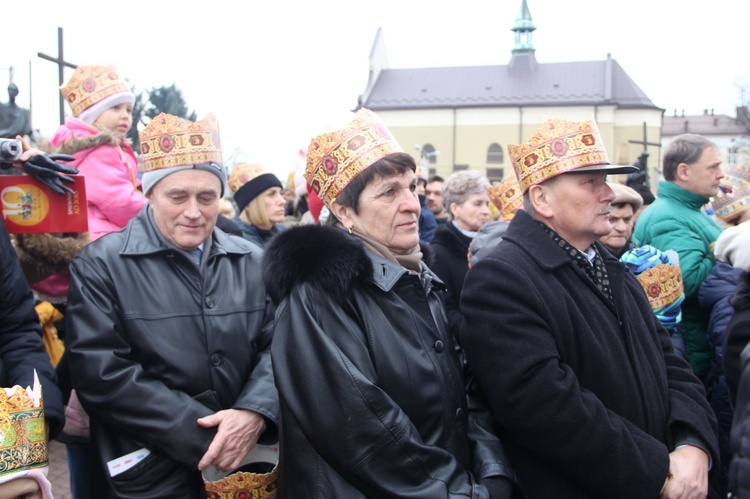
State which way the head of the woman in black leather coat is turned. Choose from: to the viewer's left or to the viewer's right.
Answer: to the viewer's right

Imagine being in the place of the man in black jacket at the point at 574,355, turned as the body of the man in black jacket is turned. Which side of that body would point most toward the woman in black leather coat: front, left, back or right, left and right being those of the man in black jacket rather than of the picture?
right

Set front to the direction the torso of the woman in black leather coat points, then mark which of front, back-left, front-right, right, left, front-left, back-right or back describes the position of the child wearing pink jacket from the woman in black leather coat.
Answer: back

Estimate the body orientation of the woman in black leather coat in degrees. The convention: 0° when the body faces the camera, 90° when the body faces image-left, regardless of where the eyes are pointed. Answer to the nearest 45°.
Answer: approximately 315°

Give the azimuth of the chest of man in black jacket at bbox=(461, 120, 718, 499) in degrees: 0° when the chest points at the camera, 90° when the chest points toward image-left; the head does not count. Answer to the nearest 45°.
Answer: approximately 315°

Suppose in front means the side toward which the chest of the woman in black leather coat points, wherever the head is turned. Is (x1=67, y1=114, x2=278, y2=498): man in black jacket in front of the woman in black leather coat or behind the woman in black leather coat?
behind
